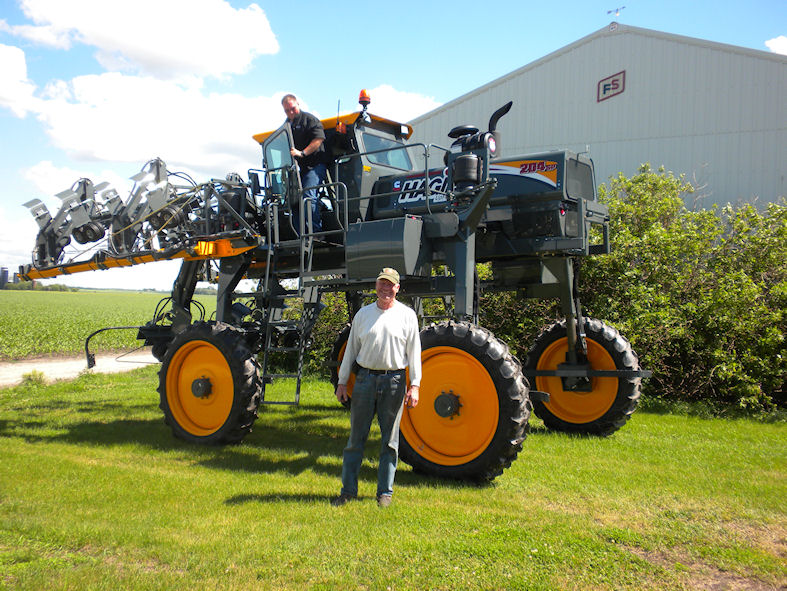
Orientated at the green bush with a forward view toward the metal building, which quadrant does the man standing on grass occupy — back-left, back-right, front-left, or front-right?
back-left

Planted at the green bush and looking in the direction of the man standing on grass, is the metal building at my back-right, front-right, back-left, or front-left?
back-right

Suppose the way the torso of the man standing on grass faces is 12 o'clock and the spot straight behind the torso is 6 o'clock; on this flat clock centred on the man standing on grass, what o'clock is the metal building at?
The metal building is roughly at 7 o'clock from the man standing on grass.

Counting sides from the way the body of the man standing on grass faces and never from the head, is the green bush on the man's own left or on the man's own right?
on the man's own left

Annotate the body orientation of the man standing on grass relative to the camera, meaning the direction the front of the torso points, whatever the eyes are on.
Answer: toward the camera
